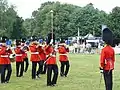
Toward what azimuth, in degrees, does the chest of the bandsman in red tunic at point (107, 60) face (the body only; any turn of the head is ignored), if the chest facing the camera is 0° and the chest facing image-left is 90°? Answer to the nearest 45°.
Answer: approximately 135°

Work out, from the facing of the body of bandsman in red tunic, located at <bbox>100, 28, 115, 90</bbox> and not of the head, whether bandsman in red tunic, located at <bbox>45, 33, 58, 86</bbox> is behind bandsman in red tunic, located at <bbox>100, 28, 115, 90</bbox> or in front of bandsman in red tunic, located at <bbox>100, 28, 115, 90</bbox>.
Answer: in front

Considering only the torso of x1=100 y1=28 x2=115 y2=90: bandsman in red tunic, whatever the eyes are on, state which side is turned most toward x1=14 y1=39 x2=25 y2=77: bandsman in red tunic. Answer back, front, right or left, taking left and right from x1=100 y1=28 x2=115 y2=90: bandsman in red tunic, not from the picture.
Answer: front
